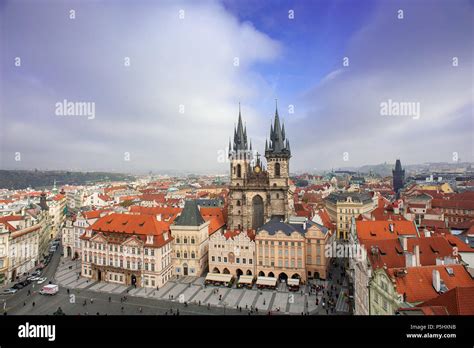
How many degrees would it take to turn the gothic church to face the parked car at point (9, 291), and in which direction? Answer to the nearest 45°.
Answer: approximately 45° to its right

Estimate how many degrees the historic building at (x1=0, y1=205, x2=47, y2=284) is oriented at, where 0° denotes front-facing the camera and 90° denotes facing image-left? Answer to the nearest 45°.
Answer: approximately 315°

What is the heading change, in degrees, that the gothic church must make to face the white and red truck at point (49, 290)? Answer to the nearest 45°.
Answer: approximately 45° to its right

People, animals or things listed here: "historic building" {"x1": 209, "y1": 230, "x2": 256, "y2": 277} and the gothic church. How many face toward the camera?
2

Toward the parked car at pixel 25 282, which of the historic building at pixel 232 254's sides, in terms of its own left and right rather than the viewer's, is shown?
right

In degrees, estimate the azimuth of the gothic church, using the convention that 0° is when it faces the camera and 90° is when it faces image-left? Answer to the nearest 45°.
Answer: approximately 0°

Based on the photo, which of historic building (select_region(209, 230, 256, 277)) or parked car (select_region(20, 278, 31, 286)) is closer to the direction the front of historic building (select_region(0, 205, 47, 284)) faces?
the historic building

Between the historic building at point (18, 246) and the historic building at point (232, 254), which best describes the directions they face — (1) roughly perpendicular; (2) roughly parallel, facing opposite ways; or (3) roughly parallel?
roughly perpendicular

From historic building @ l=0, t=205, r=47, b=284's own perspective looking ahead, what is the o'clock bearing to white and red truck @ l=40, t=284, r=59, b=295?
The white and red truck is roughly at 1 o'clock from the historic building.

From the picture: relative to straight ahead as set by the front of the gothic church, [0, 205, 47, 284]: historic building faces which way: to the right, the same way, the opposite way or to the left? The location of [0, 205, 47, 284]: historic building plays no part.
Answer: to the left

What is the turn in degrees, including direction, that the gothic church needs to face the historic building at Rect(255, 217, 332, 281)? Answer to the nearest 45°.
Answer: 0° — it already faces it
